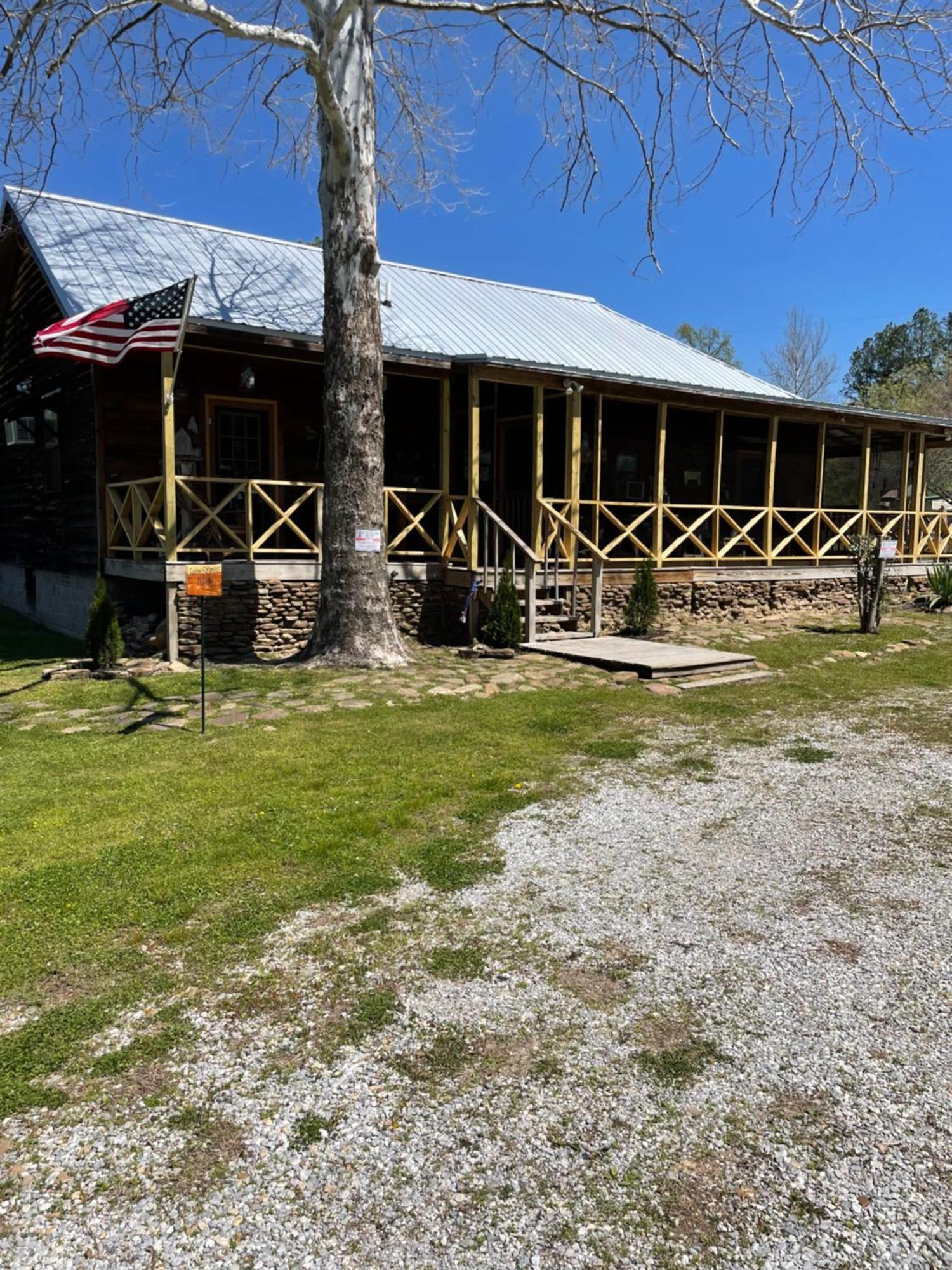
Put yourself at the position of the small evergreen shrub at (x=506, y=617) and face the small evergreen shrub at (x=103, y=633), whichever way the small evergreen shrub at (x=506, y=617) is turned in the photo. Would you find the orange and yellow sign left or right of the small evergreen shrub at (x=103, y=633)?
left

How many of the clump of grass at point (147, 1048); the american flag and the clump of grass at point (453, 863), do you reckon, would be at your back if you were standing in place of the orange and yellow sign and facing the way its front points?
1

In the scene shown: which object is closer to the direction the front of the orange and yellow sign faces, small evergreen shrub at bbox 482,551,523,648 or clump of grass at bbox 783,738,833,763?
the clump of grass

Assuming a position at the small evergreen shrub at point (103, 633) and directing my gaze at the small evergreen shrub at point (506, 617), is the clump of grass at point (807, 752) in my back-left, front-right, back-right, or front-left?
front-right

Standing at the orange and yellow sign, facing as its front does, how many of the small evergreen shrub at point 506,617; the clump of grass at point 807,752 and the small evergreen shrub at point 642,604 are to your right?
0

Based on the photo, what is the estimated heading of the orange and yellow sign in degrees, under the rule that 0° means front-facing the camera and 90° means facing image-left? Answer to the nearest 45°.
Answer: approximately 0°

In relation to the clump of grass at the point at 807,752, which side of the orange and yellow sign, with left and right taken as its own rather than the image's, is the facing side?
left

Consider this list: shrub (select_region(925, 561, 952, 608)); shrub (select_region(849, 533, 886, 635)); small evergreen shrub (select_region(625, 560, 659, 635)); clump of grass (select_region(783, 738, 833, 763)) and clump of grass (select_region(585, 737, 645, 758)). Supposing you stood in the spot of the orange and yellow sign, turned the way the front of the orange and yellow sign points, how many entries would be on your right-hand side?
0

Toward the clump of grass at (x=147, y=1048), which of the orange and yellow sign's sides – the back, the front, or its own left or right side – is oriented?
front

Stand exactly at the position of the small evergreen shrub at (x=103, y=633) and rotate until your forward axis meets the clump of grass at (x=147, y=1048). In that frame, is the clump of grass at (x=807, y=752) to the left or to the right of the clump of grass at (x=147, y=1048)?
left

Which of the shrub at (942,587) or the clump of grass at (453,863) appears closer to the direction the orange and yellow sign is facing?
the clump of grass

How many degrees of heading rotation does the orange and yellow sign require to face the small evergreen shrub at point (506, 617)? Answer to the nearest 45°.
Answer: approximately 135° to its left

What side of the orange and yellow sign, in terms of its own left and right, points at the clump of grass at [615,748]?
left

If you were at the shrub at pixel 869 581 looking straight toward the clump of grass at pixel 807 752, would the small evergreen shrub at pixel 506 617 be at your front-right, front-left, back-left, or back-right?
front-right

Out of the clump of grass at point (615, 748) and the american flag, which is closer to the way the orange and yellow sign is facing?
the clump of grass

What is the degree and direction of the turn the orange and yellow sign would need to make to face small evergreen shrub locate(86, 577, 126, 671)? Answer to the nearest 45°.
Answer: approximately 180°

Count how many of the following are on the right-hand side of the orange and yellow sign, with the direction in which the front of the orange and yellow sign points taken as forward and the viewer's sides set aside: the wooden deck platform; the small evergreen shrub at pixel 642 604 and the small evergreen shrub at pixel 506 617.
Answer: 0

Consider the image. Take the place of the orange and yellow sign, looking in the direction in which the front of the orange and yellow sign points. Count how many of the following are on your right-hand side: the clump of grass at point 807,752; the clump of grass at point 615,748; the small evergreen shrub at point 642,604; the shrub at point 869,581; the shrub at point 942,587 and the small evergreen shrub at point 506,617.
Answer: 0

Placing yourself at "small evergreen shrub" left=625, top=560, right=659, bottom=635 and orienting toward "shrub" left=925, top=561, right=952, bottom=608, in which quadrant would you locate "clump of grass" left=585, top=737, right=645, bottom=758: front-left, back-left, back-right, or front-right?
back-right
